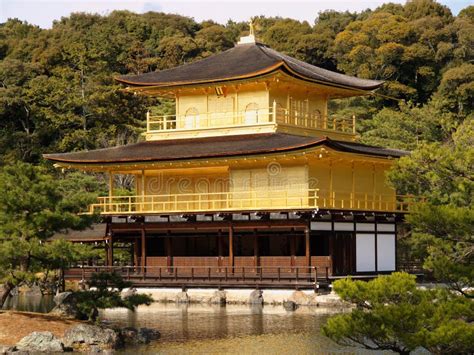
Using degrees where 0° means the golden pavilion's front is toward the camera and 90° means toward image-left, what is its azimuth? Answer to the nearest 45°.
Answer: approximately 45°

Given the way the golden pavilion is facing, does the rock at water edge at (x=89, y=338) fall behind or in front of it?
in front

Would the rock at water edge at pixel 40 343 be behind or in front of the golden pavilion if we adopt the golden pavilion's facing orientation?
in front
